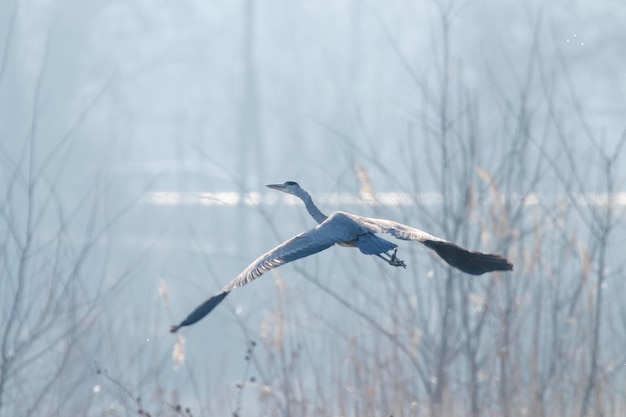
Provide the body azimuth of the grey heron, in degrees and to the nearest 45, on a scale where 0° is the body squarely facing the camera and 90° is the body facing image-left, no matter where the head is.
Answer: approximately 135°
